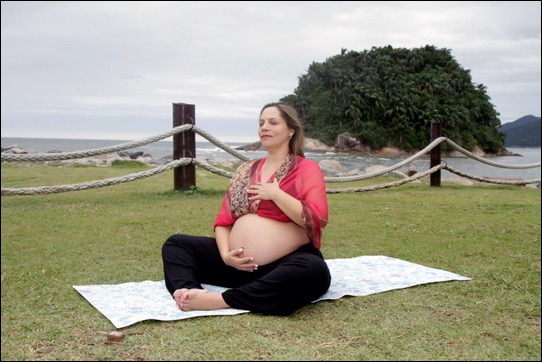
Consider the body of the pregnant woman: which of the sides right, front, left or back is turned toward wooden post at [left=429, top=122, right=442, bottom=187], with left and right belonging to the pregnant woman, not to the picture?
back

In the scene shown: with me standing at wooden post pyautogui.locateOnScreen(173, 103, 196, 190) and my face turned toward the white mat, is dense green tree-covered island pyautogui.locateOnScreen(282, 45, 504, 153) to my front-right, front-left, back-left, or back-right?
back-left

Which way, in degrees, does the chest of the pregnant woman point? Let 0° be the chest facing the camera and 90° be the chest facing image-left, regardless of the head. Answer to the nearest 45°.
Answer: approximately 45°

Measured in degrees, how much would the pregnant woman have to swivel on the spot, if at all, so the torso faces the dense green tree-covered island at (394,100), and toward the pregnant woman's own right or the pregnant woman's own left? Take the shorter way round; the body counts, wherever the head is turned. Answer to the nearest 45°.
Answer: approximately 135° to the pregnant woman's own right

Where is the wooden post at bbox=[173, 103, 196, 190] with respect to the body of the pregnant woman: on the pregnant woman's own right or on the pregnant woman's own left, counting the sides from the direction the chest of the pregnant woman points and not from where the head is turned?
on the pregnant woman's own right
